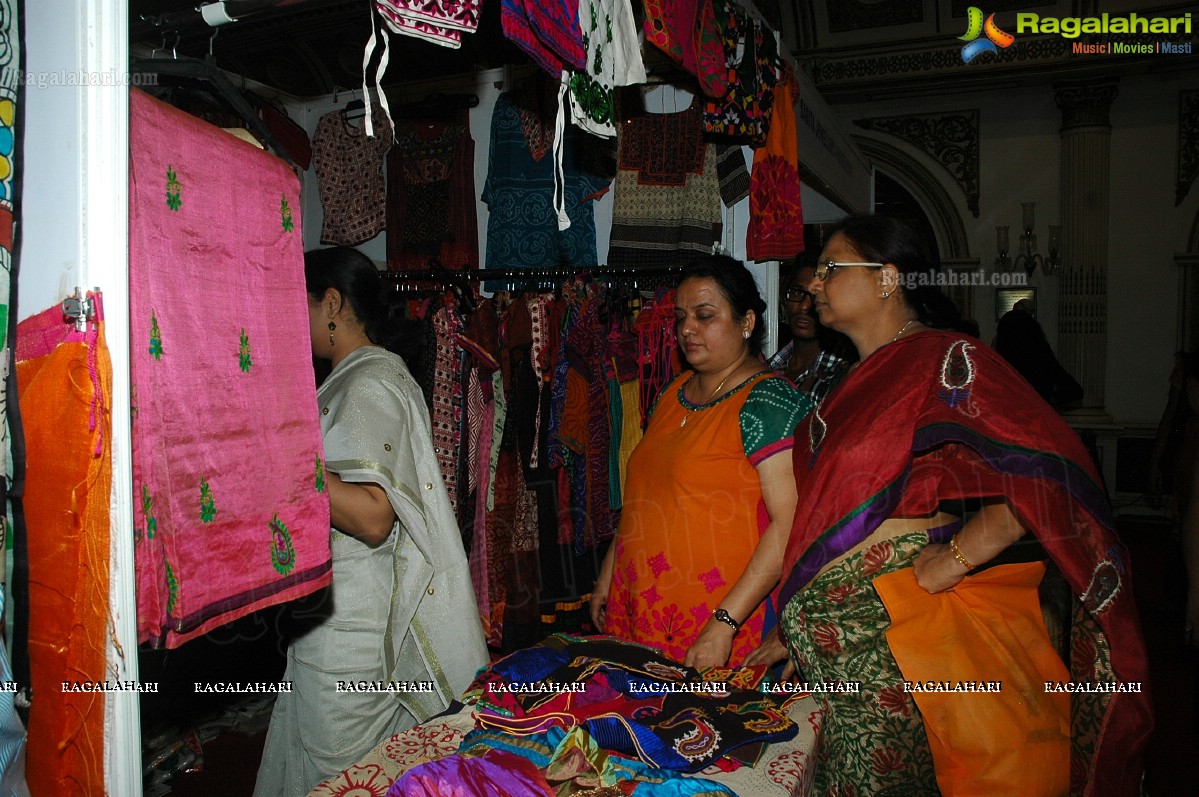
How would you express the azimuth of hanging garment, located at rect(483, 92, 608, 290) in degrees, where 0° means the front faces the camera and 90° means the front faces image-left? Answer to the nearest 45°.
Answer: approximately 0°

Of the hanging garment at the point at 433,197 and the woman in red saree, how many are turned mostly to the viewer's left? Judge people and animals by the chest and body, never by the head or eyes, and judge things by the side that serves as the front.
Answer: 1

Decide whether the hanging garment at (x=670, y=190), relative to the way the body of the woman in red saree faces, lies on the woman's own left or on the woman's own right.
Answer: on the woman's own right

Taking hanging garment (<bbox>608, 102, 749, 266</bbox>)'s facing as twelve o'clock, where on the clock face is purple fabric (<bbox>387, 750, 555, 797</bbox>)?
The purple fabric is roughly at 12 o'clock from the hanging garment.

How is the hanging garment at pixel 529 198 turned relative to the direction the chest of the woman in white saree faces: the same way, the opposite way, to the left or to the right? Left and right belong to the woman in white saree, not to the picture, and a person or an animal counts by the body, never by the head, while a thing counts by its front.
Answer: to the left

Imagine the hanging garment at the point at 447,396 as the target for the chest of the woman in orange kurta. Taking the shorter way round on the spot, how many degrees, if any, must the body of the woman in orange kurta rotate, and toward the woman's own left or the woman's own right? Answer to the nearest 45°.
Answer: approximately 90° to the woman's own right

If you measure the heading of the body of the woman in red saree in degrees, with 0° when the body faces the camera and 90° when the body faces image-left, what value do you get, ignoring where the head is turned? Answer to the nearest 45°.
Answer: approximately 90°

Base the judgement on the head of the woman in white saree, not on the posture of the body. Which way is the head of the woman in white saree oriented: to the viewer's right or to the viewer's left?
to the viewer's left

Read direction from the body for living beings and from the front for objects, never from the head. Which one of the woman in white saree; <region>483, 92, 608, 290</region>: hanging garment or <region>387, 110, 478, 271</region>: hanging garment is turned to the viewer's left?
the woman in white saree
